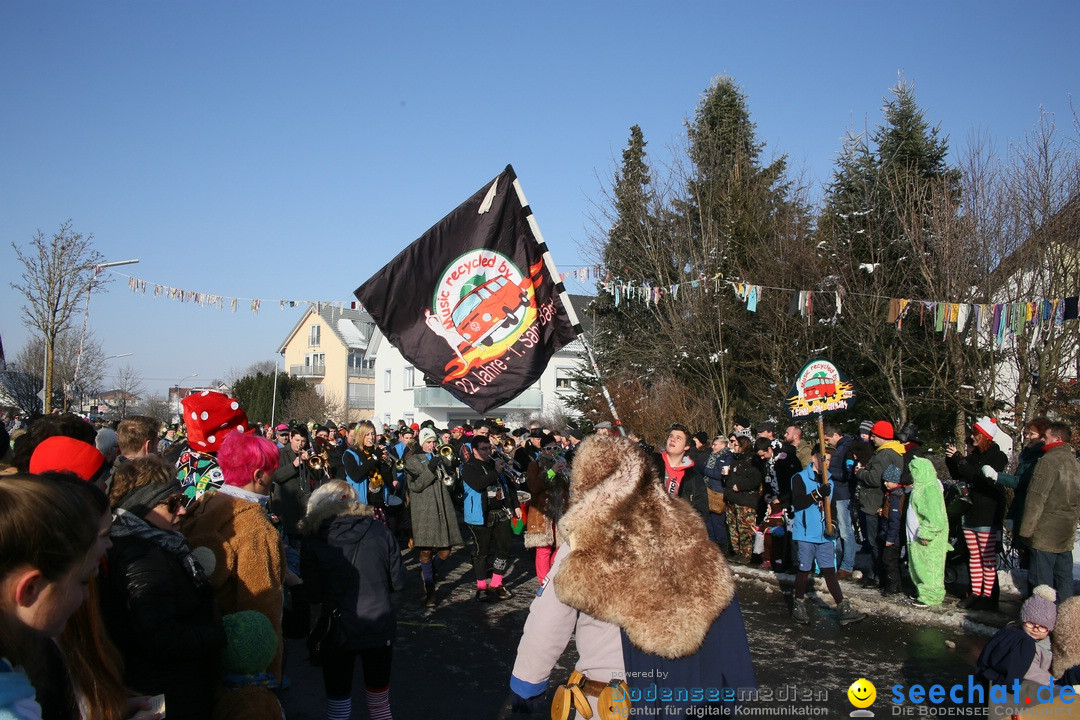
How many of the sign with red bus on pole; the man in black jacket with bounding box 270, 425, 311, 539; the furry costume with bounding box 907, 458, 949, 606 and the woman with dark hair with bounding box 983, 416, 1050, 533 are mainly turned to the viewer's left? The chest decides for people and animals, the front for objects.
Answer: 2

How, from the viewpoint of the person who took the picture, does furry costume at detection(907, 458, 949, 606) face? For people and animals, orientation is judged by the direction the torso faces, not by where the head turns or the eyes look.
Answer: facing to the left of the viewer

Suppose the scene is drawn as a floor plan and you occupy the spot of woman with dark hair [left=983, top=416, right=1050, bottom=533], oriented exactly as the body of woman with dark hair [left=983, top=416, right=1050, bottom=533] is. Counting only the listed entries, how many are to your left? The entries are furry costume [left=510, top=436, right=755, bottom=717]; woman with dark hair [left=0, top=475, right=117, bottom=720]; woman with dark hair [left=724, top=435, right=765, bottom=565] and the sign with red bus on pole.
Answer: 2

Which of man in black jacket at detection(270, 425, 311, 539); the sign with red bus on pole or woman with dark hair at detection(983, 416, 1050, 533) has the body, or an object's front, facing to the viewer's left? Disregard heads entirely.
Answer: the woman with dark hair

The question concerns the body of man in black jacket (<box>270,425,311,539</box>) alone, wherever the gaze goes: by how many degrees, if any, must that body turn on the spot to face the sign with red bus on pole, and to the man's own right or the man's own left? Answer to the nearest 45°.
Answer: approximately 45° to the man's own left

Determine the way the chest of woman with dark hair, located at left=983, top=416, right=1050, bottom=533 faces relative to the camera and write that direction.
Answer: to the viewer's left

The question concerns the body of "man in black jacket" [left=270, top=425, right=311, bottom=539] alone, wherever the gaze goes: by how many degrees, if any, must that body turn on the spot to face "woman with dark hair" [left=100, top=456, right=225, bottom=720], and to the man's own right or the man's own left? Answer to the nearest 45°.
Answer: approximately 45° to the man's own right

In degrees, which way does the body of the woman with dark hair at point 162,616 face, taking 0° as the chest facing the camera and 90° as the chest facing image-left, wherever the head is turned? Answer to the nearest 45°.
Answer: approximately 270°

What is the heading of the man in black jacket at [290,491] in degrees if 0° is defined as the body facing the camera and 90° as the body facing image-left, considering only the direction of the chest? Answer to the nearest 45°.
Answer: approximately 315°

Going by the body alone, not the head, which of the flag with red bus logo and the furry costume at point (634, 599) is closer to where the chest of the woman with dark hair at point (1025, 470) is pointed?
the flag with red bus logo
